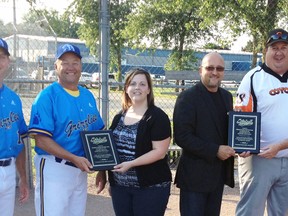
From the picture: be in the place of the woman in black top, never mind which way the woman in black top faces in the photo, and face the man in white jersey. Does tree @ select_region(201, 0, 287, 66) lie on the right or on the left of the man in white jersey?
left

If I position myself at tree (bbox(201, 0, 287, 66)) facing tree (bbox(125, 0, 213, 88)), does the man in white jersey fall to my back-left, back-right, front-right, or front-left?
back-left

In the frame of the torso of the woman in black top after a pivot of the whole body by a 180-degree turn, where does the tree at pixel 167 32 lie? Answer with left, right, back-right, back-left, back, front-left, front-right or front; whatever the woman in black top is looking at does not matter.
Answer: front-left

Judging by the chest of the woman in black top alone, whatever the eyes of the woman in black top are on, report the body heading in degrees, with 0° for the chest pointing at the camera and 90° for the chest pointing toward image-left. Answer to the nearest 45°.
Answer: approximately 45°

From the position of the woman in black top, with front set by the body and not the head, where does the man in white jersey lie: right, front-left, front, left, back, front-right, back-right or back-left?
back-left
